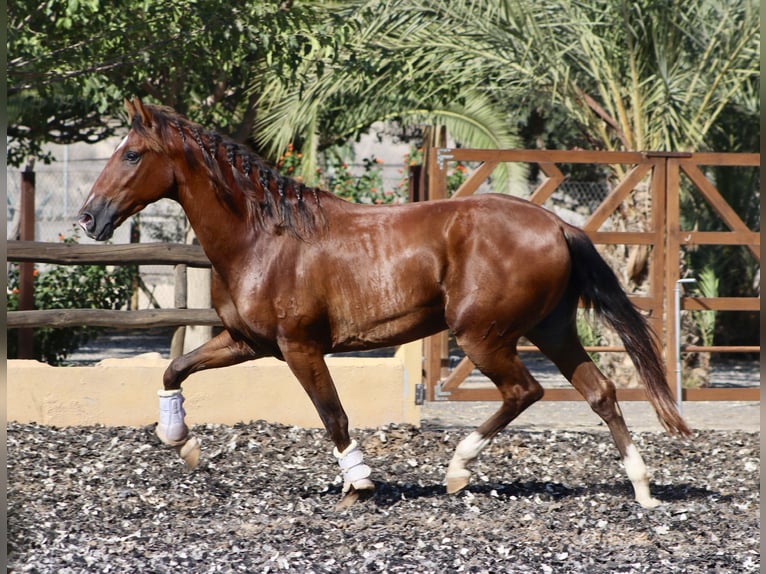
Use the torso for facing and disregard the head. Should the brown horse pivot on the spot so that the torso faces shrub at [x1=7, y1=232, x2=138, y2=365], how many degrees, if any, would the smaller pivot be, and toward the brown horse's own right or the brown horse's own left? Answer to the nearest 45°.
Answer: approximately 45° to the brown horse's own right

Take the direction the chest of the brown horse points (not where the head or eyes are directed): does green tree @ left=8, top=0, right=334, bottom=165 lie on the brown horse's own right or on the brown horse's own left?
on the brown horse's own right

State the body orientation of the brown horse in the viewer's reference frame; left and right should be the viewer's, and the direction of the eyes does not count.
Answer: facing to the left of the viewer

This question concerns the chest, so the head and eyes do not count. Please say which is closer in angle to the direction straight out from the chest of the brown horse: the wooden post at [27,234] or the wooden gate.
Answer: the wooden post

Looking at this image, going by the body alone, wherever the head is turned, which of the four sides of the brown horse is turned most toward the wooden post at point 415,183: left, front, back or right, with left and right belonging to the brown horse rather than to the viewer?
right

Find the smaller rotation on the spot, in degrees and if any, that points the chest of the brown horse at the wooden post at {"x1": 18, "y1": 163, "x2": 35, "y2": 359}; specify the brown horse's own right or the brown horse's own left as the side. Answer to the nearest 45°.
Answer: approximately 45° to the brown horse's own right

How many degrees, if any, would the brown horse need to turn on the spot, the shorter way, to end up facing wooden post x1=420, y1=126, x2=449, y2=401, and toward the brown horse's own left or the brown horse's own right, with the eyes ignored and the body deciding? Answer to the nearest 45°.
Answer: approximately 90° to the brown horse's own right
